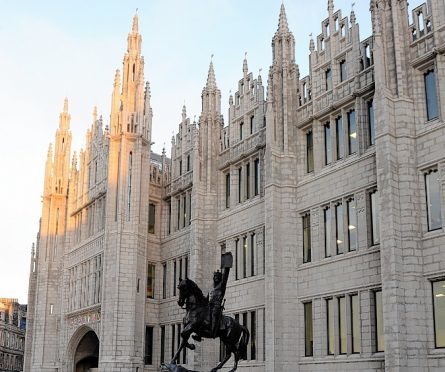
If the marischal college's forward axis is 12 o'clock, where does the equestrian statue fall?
The equestrian statue is roughly at 11 o'clock from the marischal college.

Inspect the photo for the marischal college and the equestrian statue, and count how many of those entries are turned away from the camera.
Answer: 0

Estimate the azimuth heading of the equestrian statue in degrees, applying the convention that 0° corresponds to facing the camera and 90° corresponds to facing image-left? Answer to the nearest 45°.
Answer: approximately 45°

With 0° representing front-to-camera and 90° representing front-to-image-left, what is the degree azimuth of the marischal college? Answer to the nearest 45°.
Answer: approximately 45°
